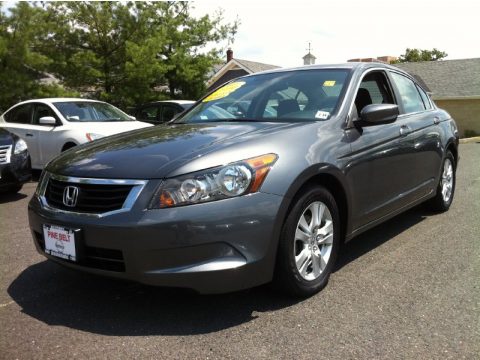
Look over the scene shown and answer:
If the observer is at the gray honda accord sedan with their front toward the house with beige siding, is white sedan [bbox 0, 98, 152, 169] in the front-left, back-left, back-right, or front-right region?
front-left

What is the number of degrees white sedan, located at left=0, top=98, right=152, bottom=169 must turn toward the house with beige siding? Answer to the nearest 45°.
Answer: approximately 90° to its left

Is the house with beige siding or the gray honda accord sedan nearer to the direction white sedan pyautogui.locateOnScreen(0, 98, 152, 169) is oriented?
the gray honda accord sedan

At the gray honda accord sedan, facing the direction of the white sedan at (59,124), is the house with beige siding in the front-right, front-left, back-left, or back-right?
front-right

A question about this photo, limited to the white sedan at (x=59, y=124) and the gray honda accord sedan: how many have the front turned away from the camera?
0

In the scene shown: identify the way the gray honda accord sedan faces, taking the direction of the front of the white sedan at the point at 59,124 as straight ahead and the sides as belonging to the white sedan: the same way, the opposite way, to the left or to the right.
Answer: to the right

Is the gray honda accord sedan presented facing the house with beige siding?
no

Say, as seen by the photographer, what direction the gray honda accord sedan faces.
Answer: facing the viewer and to the left of the viewer

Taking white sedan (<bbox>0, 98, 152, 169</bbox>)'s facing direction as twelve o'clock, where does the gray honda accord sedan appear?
The gray honda accord sedan is roughly at 1 o'clock from the white sedan.
